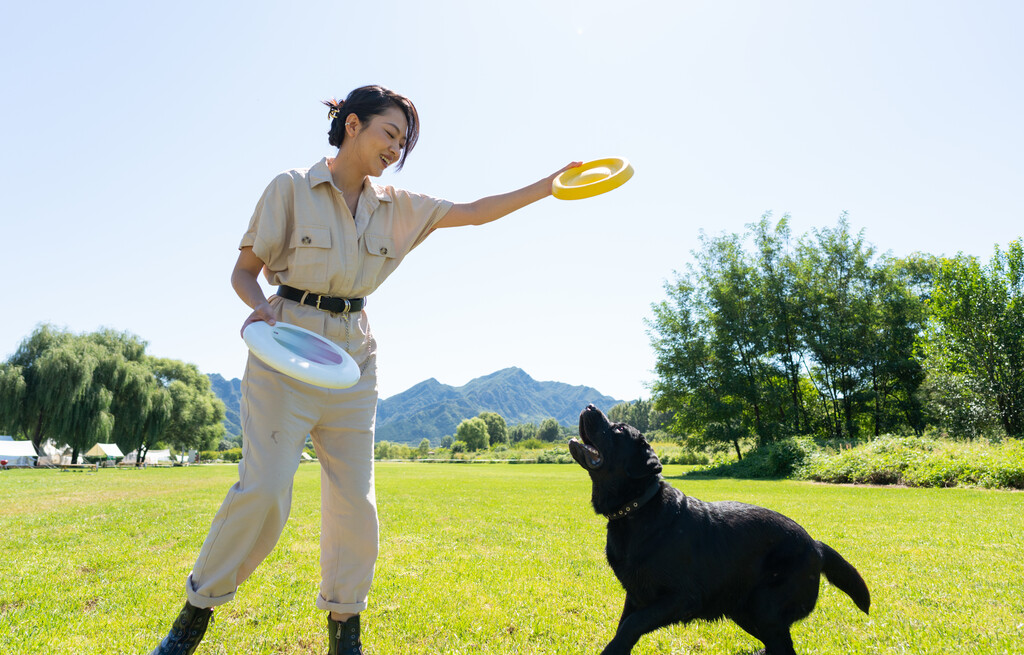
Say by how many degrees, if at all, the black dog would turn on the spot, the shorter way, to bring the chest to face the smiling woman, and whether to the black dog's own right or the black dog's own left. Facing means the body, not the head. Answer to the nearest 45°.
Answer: approximately 45° to the black dog's own left

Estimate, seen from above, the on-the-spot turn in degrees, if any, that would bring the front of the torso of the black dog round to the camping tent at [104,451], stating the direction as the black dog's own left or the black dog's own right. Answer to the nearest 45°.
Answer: approximately 45° to the black dog's own right

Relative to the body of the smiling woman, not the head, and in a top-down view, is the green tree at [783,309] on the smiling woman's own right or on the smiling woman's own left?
on the smiling woman's own left

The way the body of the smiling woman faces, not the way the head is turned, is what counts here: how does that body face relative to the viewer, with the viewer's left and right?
facing the viewer and to the right of the viewer

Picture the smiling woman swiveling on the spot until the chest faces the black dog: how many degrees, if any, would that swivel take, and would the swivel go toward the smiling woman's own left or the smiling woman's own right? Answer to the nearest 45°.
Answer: approximately 45° to the smiling woman's own left

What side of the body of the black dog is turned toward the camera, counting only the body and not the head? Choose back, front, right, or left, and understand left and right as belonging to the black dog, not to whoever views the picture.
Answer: left

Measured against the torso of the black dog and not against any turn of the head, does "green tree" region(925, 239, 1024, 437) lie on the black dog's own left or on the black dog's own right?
on the black dog's own right

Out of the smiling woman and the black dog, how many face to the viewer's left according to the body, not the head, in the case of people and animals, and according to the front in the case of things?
1

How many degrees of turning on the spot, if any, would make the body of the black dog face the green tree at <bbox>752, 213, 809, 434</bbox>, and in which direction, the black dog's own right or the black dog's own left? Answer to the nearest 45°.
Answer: approximately 90° to the black dog's own right

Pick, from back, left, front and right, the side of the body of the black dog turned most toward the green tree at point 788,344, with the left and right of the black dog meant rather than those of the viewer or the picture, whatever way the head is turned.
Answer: right

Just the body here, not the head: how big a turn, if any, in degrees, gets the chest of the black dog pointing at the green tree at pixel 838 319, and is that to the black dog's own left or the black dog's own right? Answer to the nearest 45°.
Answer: approximately 90° to the black dog's own right

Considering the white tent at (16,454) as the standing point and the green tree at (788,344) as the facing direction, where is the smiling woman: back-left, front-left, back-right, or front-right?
front-right
